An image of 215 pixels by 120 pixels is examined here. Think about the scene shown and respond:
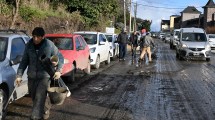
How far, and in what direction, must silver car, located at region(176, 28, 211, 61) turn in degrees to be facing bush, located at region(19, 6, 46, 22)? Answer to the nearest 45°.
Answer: approximately 90° to its right

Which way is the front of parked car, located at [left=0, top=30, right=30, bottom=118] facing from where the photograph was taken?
facing the viewer and to the left of the viewer

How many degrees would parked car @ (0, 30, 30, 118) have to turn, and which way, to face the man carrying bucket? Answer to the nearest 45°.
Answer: approximately 45° to its left

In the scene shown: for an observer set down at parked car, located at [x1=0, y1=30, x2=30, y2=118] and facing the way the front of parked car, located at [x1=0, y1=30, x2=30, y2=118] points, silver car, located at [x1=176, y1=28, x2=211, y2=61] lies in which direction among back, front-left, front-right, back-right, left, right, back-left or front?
back

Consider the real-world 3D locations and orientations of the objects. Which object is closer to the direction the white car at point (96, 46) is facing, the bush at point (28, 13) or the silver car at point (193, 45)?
the bush

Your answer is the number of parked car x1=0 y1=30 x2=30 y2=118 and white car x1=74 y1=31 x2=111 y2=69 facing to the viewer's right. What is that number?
0

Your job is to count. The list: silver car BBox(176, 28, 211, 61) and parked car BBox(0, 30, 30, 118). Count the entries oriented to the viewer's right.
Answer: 0

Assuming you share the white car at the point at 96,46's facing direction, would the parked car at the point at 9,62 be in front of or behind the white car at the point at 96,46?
in front

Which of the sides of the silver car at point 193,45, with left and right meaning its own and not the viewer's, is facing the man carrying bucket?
front
